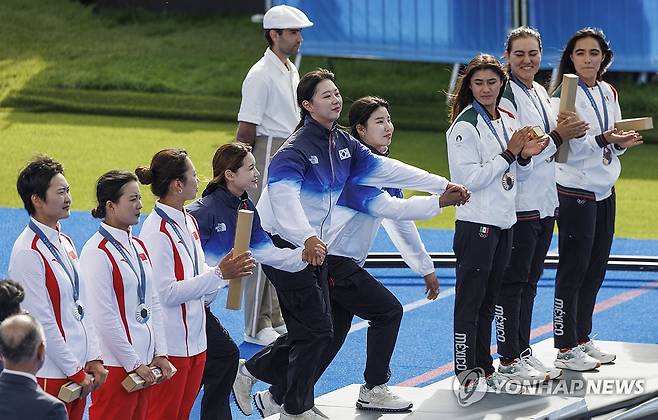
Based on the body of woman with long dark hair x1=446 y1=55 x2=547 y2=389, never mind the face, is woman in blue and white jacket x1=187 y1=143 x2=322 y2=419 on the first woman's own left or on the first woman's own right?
on the first woman's own right

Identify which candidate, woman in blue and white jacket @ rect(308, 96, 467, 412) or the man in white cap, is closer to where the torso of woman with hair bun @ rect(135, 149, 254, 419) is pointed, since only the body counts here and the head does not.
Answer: the woman in blue and white jacket

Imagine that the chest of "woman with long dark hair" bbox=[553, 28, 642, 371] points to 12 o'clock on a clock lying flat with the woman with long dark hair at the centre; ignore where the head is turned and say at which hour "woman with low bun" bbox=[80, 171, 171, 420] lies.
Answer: The woman with low bun is roughly at 3 o'clock from the woman with long dark hair.

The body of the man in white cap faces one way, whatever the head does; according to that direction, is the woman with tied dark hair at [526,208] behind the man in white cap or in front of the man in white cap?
in front

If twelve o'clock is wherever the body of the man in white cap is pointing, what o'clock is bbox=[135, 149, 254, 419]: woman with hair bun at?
The woman with hair bun is roughly at 2 o'clock from the man in white cap.

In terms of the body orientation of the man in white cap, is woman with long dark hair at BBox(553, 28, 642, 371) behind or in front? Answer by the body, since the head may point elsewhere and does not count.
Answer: in front

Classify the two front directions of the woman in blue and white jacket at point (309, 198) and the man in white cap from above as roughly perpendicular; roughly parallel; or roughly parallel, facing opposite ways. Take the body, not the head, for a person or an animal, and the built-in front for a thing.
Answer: roughly parallel

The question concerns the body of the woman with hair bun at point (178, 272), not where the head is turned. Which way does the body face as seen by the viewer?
to the viewer's right

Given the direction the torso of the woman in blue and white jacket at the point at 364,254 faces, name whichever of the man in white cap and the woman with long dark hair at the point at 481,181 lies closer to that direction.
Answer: the woman with long dark hair

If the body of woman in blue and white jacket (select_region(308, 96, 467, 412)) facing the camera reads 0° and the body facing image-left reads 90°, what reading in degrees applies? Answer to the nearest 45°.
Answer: approximately 270°

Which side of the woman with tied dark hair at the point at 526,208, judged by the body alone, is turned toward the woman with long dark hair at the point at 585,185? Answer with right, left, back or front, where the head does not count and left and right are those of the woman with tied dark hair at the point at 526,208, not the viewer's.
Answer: left

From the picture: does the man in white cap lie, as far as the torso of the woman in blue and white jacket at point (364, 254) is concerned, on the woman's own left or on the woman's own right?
on the woman's own left

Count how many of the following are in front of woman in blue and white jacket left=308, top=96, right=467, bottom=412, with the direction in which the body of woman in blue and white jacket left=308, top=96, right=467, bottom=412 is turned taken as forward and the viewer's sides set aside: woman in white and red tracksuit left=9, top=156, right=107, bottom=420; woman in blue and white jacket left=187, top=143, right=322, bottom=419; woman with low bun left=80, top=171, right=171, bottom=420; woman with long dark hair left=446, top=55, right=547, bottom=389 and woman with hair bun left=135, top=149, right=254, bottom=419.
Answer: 1

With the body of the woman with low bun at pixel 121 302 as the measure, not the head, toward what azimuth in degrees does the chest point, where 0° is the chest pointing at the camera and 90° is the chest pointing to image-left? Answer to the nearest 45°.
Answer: approximately 315°

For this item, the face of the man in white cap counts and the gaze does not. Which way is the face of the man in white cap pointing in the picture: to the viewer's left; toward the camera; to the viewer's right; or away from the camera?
to the viewer's right
